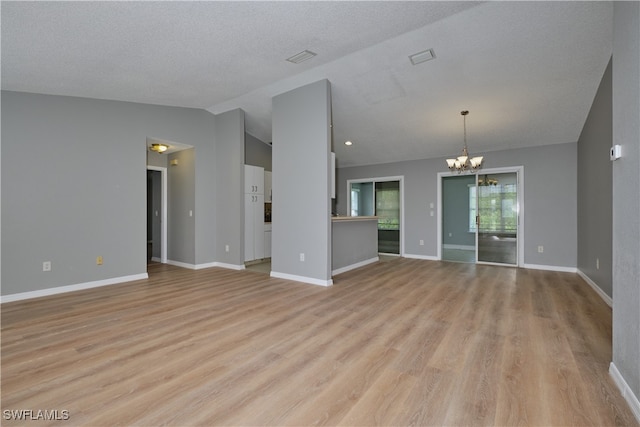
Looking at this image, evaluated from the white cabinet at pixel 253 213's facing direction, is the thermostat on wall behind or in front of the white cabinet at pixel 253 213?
in front

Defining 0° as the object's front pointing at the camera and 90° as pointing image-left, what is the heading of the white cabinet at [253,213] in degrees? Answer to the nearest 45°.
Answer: approximately 315°

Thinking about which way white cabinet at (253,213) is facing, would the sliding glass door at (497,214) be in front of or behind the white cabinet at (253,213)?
in front

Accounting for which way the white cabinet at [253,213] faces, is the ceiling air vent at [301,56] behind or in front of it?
in front

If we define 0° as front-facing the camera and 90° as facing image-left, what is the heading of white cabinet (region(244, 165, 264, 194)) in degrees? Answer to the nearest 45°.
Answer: approximately 315°

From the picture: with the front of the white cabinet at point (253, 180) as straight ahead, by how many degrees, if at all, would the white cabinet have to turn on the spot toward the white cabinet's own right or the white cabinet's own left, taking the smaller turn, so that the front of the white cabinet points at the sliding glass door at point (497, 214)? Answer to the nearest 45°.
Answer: approximately 45° to the white cabinet's own left

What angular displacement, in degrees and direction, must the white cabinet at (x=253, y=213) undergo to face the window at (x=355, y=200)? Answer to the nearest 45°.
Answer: approximately 90° to its left

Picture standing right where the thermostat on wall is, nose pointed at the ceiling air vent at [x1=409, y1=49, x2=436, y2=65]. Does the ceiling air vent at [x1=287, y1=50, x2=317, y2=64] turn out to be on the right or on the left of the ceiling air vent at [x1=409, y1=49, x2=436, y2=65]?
left
